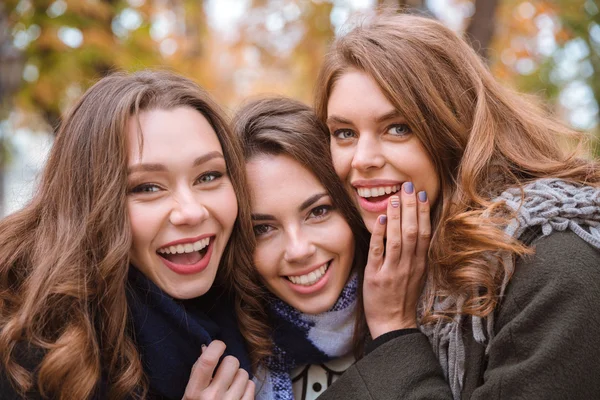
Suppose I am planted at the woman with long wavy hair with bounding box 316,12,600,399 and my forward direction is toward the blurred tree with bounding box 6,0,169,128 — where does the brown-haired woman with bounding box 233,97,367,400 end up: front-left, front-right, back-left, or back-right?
front-left

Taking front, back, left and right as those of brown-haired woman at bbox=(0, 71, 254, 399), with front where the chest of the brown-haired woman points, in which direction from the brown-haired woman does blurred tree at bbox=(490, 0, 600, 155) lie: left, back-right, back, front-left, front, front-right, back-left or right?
left

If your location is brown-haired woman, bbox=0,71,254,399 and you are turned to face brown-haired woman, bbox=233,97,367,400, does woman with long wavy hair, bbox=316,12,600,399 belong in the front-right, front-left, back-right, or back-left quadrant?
front-right

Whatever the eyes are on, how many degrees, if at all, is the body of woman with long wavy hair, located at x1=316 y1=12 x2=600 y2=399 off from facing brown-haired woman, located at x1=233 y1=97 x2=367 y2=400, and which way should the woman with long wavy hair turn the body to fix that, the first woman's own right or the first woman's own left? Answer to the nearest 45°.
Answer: approximately 45° to the first woman's own right

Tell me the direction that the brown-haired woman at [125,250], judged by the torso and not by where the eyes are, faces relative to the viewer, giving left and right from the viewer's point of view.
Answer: facing the viewer and to the right of the viewer

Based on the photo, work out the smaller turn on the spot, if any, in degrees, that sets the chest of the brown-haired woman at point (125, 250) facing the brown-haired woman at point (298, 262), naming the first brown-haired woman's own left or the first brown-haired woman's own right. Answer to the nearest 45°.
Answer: approximately 45° to the first brown-haired woman's own left

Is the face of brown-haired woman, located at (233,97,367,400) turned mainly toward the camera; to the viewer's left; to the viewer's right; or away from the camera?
toward the camera

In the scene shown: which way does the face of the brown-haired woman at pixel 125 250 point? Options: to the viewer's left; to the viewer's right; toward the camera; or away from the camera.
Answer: toward the camera

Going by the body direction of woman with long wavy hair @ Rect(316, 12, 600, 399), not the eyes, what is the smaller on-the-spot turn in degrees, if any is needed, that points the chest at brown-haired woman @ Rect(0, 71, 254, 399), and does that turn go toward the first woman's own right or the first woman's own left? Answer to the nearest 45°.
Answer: approximately 45° to the first woman's own right

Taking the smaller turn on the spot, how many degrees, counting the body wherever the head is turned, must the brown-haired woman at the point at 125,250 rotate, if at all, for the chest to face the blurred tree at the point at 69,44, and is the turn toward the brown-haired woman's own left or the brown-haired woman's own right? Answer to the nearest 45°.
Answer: approximately 135° to the brown-haired woman's own left

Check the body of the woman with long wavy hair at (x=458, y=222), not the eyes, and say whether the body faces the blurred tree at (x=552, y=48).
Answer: no

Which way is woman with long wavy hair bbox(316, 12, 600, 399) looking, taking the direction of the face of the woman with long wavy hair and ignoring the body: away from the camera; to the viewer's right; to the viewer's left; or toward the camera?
toward the camera

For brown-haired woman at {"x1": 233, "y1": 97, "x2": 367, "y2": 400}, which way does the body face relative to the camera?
toward the camera

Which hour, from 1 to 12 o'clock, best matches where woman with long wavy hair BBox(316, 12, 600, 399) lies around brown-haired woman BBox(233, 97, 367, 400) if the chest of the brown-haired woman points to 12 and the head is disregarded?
The woman with long wavy hair is roughly at 10 o'clock from the brown-haired woman.

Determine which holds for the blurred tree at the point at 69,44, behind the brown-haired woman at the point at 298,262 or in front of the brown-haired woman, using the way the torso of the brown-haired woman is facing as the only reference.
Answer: behind

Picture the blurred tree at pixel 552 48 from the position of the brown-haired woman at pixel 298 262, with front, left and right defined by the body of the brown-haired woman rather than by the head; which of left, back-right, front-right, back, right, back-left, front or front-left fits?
back-left

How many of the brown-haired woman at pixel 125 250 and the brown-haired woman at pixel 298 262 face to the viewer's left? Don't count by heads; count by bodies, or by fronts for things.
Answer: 0
